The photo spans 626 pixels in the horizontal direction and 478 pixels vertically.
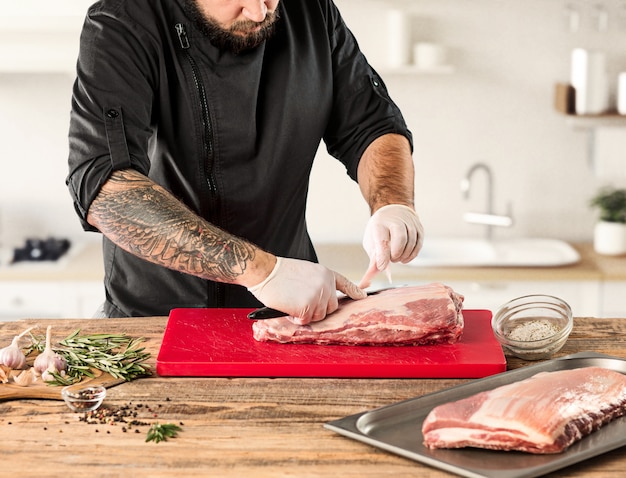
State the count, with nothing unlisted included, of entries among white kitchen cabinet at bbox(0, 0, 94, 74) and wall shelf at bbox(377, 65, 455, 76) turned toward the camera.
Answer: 2

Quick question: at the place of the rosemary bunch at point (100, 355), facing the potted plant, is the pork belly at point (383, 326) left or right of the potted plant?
right

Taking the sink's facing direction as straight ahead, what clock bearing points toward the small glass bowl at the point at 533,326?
The small glass bowl is roughly at 12 o'clock from the sink.

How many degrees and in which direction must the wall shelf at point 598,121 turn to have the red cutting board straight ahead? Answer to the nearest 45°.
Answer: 0° — it already faces it

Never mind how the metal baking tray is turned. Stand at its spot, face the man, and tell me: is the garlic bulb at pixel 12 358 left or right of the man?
left

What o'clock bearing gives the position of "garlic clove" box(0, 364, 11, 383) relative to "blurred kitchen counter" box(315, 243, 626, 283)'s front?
The garlic clove is roughly at 1 o'clock from the blurred kitchen counter.

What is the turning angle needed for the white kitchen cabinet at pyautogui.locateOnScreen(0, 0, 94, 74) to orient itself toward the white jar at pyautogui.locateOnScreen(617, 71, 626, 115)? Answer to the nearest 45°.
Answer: approximately 90° to its left
